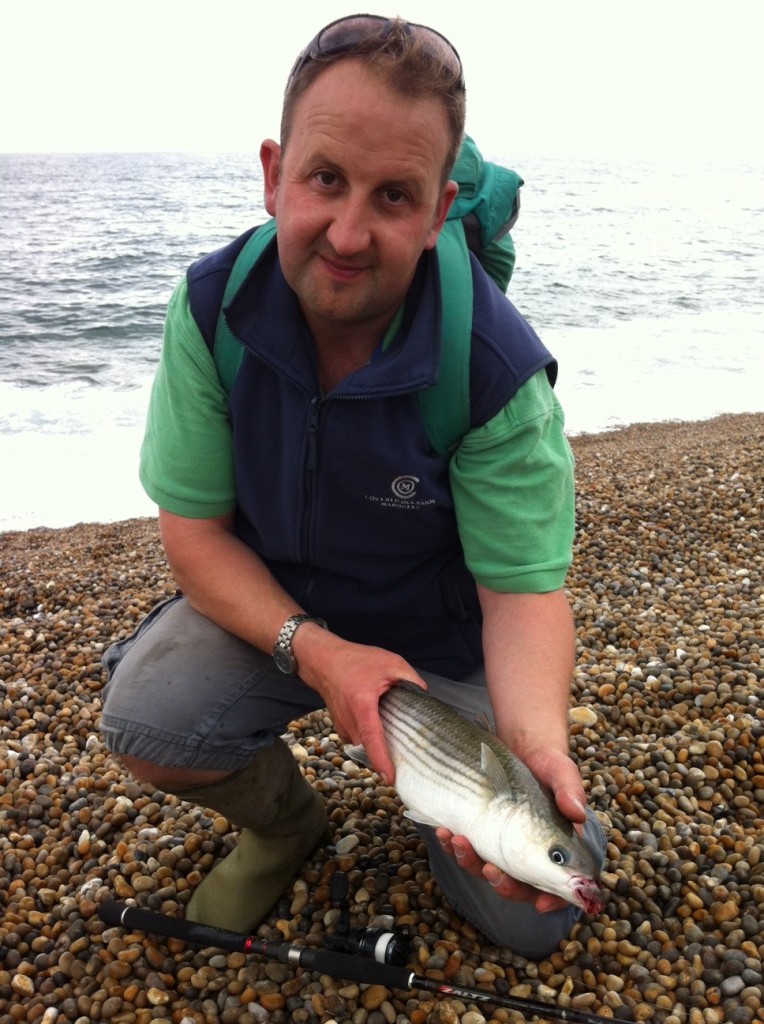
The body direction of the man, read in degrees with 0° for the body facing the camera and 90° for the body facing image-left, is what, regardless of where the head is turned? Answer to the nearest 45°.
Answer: approximately 0°
